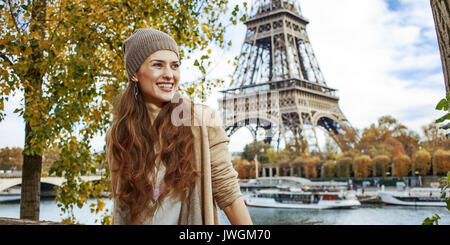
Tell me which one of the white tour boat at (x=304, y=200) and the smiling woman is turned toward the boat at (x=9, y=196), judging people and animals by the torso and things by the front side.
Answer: the white tour boat

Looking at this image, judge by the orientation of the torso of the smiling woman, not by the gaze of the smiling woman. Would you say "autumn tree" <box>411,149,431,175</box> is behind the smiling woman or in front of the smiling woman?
behind

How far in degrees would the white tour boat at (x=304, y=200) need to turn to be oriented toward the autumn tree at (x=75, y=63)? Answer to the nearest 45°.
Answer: approximately 90° to its left

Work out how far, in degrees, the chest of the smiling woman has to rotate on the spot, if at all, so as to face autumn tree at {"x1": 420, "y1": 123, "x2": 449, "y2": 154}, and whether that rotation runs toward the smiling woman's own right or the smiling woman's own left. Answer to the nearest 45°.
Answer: approximately 135° to the smiling woman's own left

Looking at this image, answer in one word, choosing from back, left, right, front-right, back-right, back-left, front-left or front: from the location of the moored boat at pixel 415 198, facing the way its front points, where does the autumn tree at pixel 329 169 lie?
front-right

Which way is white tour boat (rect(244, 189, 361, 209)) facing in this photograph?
to the viewer's left

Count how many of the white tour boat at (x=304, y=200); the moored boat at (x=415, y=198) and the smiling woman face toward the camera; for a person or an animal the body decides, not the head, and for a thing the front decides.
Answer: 1

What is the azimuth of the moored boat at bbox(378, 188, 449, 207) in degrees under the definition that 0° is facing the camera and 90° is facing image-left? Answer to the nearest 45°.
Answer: approximately 90°
